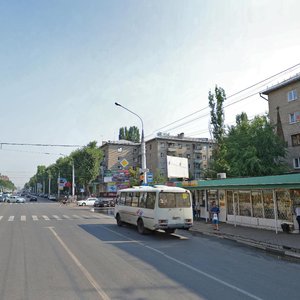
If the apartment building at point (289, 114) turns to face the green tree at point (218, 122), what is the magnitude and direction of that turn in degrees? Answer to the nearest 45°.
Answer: approximately 45° to its right

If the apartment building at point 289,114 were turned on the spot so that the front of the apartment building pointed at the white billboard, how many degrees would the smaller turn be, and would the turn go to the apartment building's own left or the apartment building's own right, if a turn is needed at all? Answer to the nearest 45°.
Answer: approximately 90° to the apartment building's own right

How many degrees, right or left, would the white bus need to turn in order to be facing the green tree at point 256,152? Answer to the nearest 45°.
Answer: approximately 90° to its right

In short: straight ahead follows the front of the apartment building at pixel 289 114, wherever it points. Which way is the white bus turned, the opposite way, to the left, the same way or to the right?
to the right

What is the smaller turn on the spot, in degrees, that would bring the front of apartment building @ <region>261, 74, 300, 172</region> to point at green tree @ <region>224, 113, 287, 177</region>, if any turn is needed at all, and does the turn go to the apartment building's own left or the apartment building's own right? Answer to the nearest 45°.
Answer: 0° — it already faces it

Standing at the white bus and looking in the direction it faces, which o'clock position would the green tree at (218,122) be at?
The green tree is roughly at 2 o'clock from the white bus.

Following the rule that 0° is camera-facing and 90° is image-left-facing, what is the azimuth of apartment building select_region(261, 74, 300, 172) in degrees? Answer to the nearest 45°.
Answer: approximately 45°

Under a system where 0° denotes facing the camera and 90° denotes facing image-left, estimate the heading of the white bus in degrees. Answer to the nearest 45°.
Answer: approximately 135°

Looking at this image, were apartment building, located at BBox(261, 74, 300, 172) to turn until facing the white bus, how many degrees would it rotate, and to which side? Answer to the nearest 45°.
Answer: approximately 45° to its left
